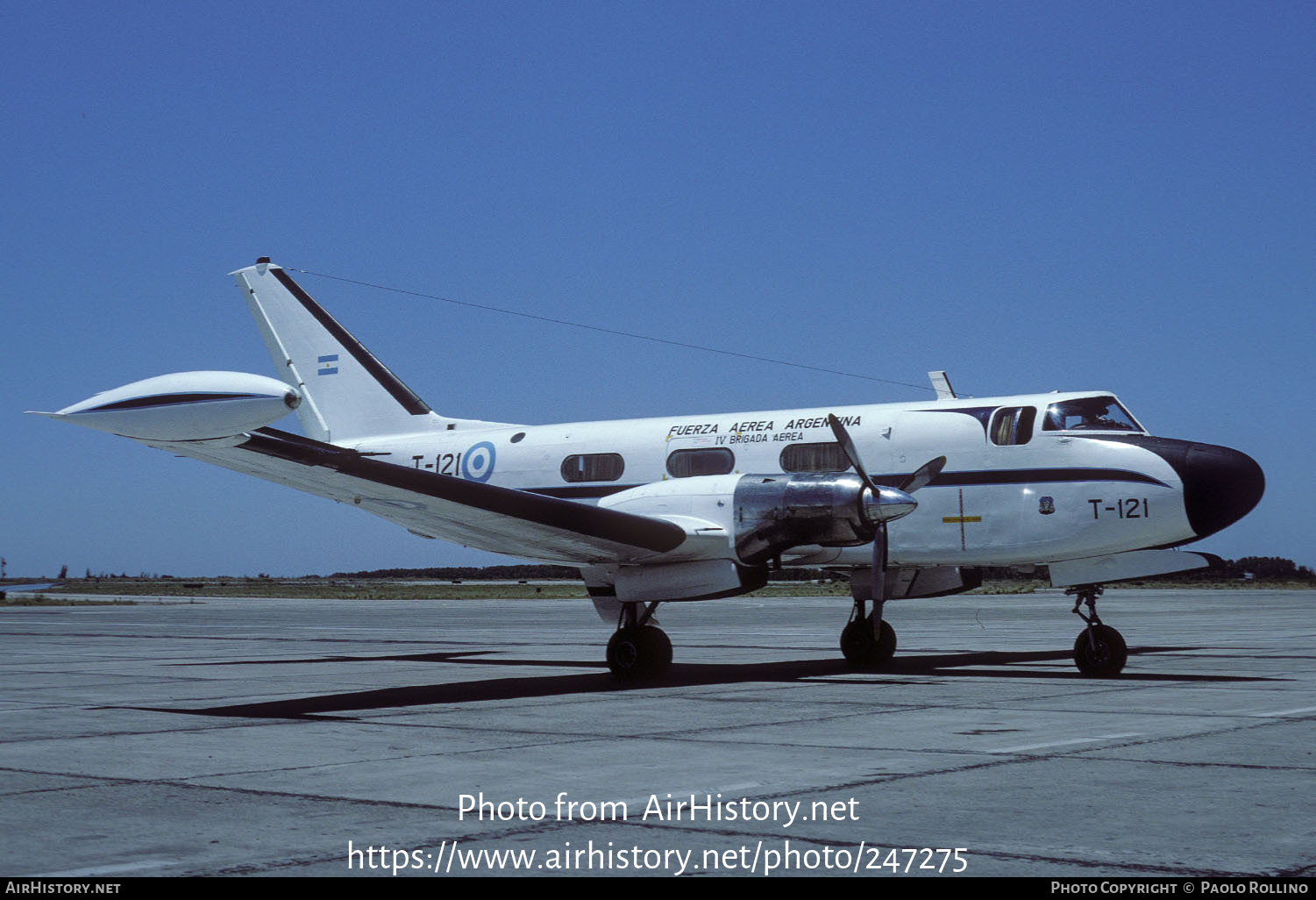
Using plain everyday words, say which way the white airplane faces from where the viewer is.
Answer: facing the viewer and to the right of the viewer
